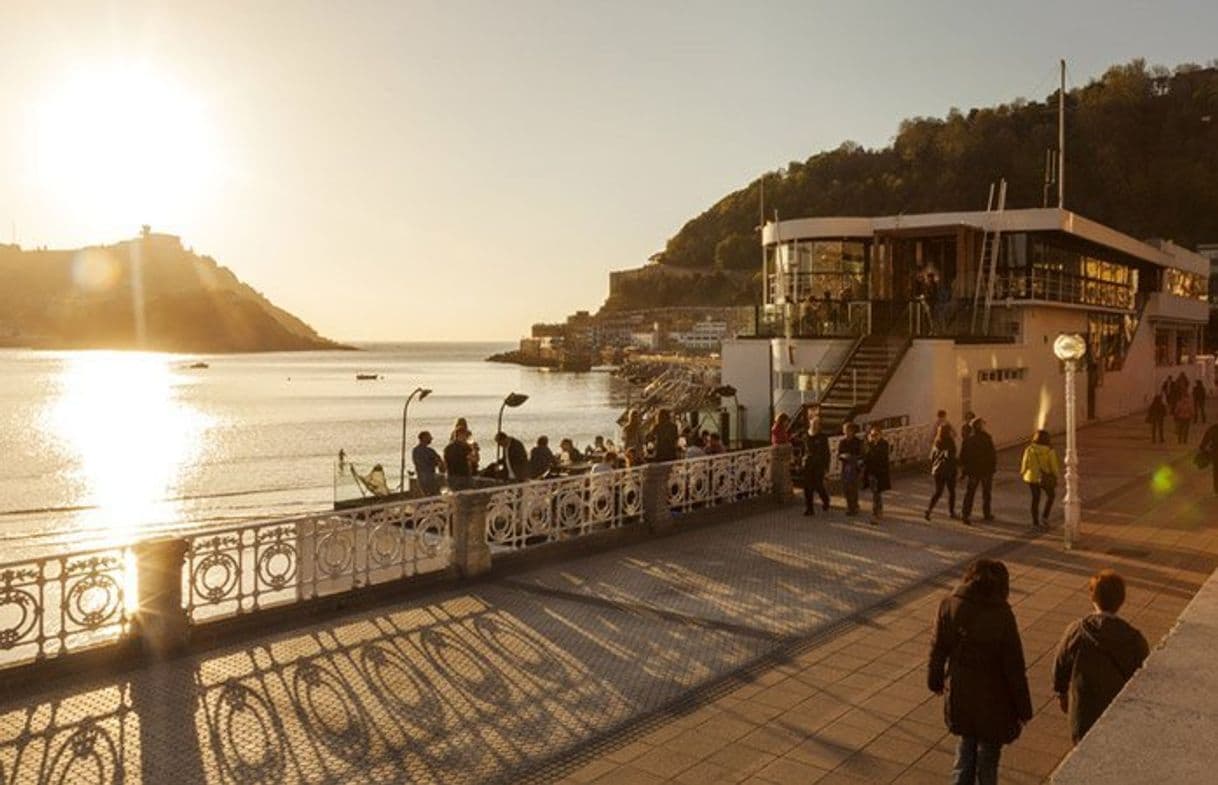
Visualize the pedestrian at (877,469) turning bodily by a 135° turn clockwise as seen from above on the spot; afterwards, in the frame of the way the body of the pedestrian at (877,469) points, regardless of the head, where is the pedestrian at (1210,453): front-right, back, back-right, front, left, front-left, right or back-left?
right

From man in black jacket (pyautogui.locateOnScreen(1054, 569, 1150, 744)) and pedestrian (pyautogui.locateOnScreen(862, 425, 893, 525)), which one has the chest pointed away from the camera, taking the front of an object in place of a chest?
the man in black jacket

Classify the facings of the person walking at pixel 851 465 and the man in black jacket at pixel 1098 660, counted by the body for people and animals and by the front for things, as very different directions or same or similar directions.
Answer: very different directions

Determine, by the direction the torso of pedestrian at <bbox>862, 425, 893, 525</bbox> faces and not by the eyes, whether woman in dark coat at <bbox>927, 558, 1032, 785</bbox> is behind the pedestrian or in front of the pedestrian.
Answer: in front

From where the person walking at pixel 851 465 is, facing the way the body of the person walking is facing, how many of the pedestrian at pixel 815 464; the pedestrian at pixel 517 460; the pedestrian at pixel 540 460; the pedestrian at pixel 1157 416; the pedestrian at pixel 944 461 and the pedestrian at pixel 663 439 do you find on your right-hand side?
4

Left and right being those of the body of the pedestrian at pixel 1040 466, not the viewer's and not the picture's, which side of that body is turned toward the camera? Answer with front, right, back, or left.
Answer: back

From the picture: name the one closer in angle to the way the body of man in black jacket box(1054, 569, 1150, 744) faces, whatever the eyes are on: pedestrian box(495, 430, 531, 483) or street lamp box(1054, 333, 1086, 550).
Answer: the street lamp

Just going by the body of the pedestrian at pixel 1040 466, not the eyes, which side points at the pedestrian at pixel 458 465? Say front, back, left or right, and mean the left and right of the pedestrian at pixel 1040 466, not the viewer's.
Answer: left

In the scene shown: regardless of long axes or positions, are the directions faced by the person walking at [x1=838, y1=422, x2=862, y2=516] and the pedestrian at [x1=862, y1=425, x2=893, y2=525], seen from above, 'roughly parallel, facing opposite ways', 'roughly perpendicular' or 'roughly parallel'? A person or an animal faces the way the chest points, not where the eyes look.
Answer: roughly parallel

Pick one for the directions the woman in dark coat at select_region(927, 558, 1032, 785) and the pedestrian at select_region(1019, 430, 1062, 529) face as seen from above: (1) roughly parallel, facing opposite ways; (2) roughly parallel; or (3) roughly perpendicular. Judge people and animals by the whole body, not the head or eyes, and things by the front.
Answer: roughly parallel

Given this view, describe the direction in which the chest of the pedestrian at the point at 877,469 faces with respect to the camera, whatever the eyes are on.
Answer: toward the camera

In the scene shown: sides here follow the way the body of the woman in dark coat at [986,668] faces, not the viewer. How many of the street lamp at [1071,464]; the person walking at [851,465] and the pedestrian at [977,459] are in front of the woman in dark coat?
3

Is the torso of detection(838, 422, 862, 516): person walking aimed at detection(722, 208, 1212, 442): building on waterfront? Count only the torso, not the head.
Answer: no

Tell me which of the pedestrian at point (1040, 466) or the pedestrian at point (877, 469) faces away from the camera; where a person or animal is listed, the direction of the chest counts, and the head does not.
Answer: the pedestrian at point (1040, 466)

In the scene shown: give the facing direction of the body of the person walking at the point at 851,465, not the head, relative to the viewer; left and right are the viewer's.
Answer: facing the viewer

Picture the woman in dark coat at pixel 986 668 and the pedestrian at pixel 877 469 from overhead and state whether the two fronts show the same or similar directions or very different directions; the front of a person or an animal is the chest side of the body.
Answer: very different directions
